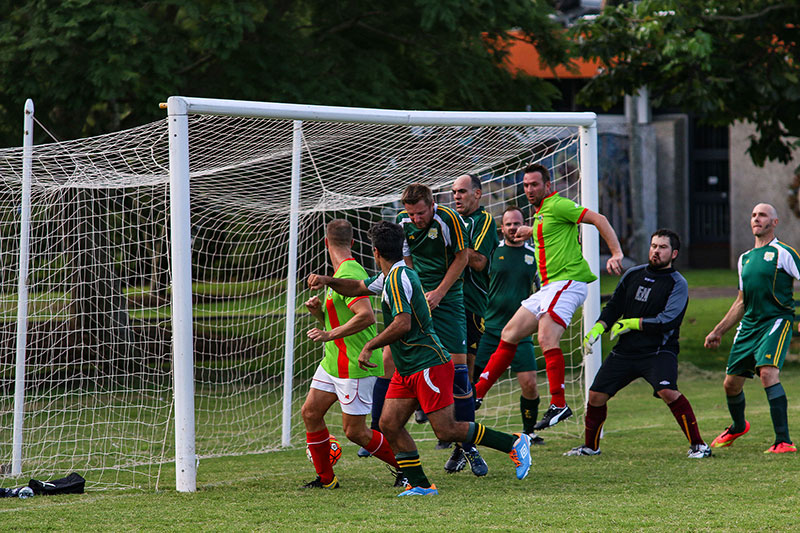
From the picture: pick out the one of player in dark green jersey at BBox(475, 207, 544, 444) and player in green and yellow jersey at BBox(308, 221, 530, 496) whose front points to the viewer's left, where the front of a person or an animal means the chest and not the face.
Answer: the player in green and yellow jersey

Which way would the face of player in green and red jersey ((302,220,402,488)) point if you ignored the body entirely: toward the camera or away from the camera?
away from the camera

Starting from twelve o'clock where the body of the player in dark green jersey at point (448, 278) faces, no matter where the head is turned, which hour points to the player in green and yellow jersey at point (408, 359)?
The player in green and yellow jersey is roughly at 11 o'clock from the player in dark green jersey.

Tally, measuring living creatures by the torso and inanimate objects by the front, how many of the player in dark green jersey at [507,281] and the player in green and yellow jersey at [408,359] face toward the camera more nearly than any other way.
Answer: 1

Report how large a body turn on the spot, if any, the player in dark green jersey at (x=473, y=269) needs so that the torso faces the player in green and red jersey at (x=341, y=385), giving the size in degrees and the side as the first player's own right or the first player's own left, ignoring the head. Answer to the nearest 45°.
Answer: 0° — they already face them

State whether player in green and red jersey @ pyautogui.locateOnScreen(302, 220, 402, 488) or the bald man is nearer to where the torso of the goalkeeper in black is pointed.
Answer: the player in green and red jersey

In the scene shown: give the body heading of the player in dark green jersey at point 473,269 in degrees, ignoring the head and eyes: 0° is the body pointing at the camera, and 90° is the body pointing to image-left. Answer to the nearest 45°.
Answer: approximately 45°
